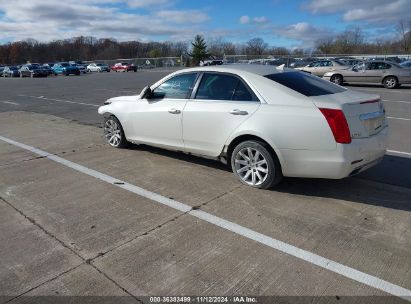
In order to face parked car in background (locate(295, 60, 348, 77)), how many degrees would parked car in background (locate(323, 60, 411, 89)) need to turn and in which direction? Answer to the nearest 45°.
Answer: approximately 45° to its right

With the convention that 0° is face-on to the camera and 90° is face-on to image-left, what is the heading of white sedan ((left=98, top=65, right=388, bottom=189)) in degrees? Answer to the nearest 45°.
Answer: approximately 135°

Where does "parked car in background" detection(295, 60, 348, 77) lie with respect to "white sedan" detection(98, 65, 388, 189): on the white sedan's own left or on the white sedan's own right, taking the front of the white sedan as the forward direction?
on the white sedan's own right

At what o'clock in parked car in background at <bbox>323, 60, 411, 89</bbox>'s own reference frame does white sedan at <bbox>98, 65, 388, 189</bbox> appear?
The white sedan is roughly at 9 o'clock from the parked car in background.

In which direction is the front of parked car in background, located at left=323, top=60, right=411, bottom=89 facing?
to the viewer's left

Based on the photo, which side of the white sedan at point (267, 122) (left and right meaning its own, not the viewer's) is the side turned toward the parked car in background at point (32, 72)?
front

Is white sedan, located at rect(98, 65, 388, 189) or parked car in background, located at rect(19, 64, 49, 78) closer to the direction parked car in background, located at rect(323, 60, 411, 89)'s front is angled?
the parked car in background

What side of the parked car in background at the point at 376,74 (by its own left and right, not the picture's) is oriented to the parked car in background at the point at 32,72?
front

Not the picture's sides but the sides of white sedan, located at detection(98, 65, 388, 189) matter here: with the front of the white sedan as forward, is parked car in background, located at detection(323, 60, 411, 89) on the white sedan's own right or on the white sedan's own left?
on the white sedan's own right

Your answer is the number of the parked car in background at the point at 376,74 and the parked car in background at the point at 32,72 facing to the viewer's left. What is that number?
1

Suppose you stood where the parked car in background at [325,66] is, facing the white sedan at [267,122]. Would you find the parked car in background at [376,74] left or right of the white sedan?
left
